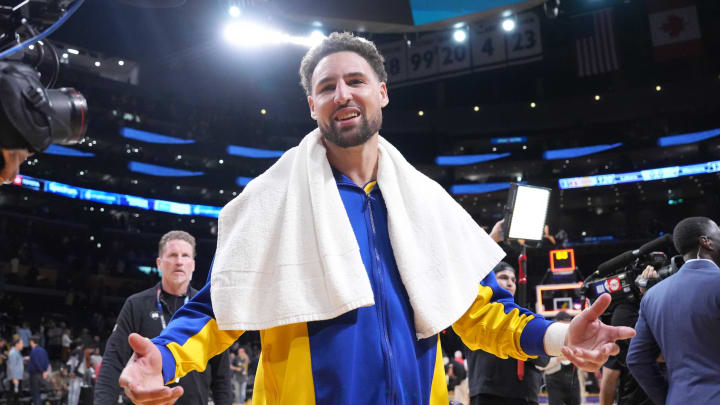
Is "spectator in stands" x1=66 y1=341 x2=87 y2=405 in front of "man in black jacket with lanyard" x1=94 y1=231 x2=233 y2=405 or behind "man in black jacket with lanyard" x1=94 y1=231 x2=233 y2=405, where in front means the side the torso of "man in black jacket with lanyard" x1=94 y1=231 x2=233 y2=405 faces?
behind

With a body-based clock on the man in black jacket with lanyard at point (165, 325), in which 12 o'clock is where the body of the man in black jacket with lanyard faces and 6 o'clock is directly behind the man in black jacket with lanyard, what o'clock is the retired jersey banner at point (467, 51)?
The retired jersey banner is roughly at 7 o'clock from the man in black jacket with lanyard.

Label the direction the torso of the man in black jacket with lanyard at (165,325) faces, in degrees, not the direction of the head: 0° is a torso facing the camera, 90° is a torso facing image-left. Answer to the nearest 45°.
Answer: approximately 0°

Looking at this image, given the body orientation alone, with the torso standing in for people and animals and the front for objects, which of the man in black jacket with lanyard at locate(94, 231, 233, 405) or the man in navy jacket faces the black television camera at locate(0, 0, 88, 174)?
the man in black jacket with lanyard

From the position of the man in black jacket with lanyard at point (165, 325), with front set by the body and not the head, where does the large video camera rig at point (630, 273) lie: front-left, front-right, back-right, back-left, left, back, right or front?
left

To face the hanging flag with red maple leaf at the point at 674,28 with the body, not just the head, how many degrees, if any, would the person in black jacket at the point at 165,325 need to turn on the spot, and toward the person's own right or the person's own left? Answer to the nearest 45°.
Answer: approximately 135° to the person's own left
